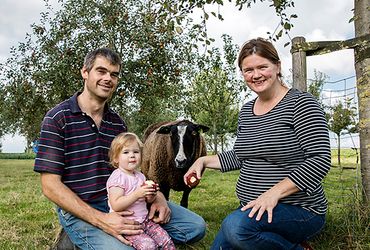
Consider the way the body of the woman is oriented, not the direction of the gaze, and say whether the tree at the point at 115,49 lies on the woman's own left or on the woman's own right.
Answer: on the woman's own right

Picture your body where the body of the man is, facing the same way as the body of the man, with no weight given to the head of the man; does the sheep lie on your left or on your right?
on your left

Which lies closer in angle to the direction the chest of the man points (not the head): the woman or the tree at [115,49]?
the woman

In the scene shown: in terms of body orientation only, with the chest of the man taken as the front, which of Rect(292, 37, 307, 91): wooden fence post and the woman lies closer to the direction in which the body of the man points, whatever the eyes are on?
the woman

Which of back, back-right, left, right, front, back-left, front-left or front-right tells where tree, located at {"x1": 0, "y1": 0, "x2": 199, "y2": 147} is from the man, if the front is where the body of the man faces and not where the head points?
back-left

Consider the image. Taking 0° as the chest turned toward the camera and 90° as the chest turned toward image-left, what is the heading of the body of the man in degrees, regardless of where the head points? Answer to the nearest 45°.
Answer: approximately 315°

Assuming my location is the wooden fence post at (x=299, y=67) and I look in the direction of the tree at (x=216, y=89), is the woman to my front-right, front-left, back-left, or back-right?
back-left

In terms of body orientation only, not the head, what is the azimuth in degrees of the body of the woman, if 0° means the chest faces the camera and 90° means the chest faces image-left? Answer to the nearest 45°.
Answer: approximately 45°
